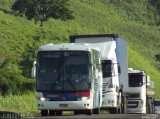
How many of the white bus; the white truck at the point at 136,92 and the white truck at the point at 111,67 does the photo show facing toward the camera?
3

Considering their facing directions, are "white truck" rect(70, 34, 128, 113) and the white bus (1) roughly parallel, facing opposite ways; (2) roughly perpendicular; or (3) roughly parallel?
roughly parallel

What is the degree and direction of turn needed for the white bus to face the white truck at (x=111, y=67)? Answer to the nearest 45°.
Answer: approximately 135° to its left

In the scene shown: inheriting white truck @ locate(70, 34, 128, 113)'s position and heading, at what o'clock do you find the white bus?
The white bus is roughly at 1 o'clock from the white truck.

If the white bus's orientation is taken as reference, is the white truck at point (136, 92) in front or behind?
behind

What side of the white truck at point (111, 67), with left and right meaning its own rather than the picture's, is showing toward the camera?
front

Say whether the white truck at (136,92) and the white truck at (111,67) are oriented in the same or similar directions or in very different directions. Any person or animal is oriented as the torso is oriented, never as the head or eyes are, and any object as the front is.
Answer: same or similar directions

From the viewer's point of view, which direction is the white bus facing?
toward the camera

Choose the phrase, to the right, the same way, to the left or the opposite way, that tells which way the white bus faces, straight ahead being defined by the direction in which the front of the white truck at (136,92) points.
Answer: the same way

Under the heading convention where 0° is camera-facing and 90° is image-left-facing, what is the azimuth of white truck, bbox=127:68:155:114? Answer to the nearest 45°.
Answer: approximately 0°

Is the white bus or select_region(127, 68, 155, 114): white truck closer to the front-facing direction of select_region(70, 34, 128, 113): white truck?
the white bus
